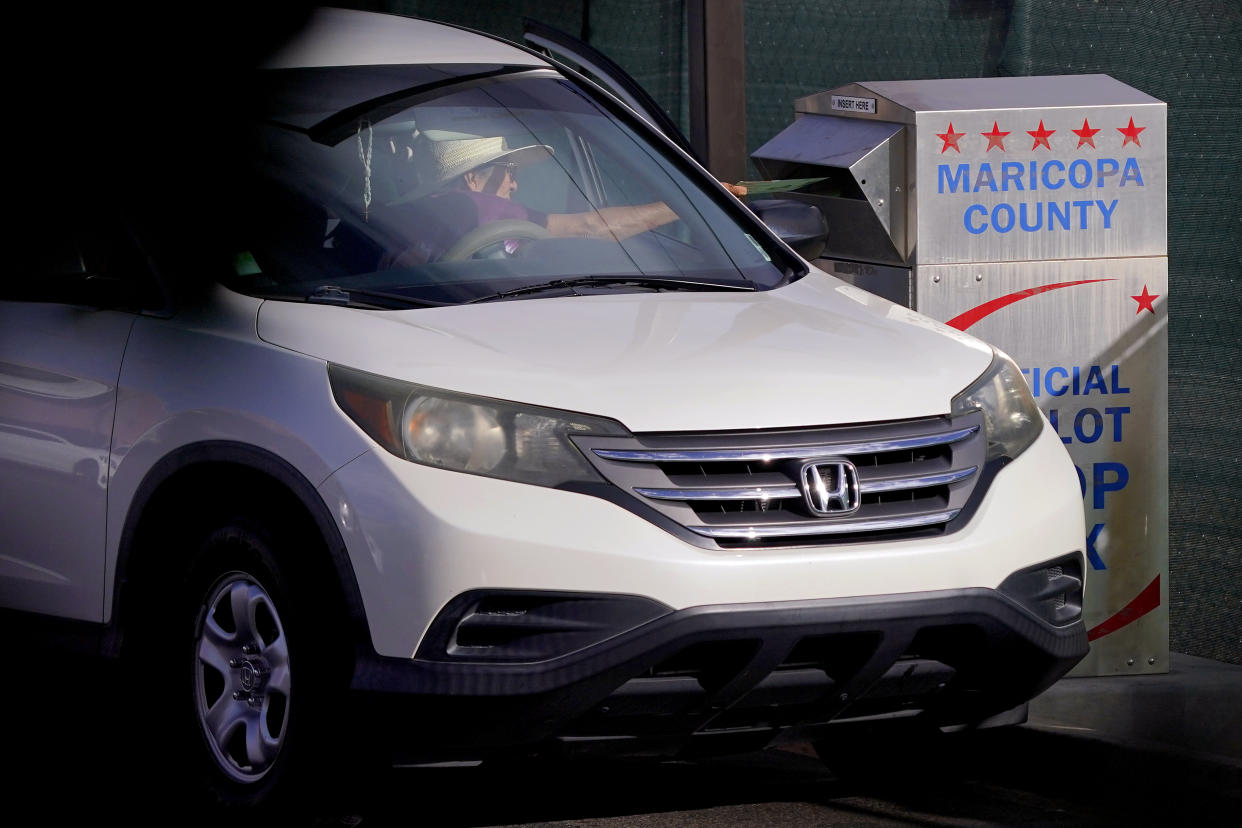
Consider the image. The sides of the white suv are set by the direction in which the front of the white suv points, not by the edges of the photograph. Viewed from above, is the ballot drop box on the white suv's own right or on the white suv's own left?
on the white suv's own left

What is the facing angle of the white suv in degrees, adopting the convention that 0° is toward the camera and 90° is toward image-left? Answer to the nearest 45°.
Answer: approximately 315°

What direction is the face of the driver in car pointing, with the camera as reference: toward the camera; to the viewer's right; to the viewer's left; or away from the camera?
to the viewer's right
